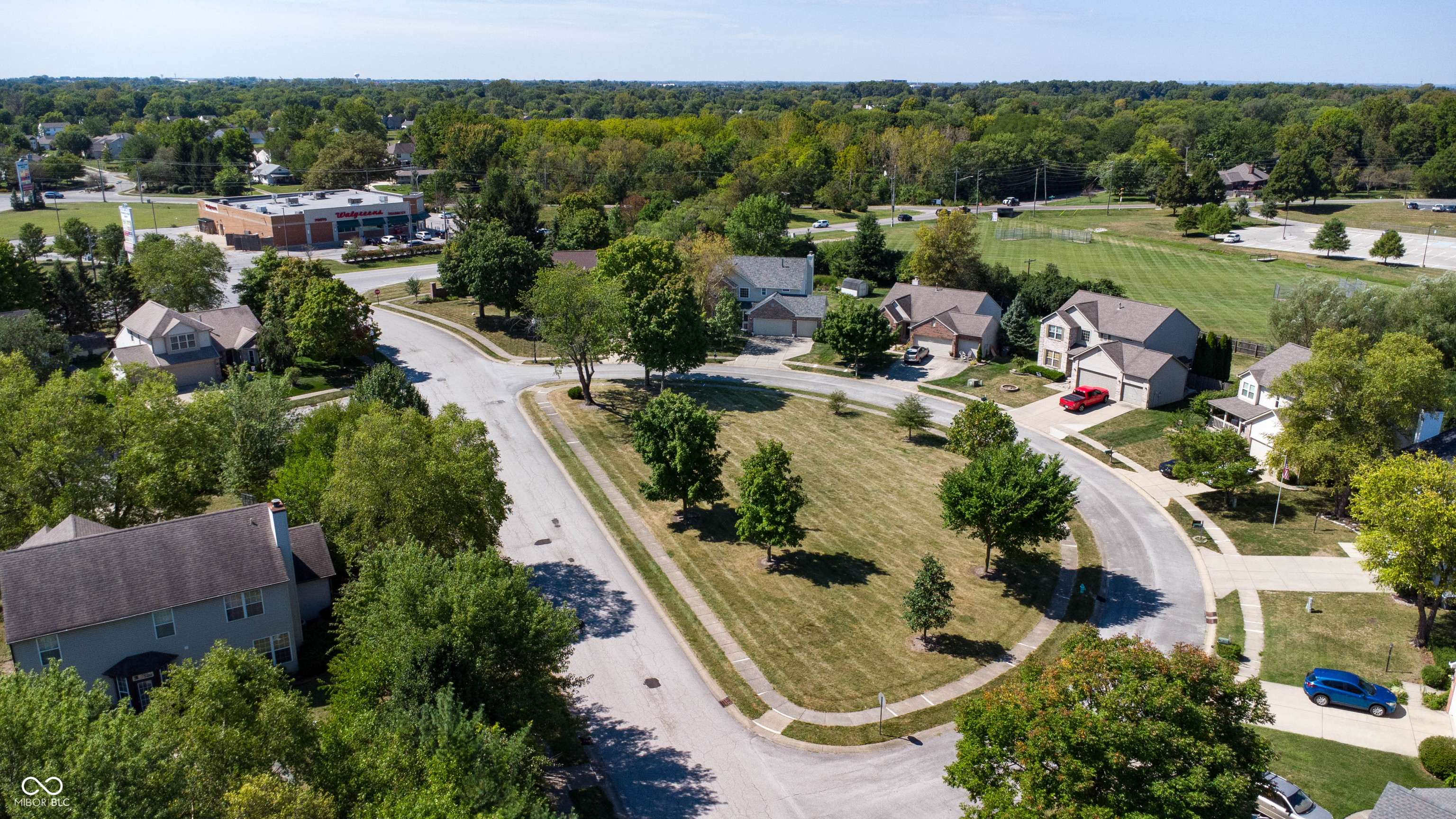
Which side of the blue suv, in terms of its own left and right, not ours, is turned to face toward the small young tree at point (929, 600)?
back

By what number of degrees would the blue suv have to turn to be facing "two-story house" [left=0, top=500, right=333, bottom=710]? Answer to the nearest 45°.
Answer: approximately 135° to its right

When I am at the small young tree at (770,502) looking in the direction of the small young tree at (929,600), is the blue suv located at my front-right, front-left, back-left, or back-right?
front-left

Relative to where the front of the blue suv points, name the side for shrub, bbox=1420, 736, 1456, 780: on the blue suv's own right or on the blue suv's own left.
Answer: on the blue suv's own right

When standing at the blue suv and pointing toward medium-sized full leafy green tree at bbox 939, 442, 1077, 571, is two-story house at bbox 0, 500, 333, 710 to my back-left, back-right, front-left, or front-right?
front-left

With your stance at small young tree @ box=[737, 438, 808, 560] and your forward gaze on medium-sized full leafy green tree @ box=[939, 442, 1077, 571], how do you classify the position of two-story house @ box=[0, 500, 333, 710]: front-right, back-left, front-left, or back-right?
back-right

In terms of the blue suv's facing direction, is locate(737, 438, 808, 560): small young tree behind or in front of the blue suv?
behind

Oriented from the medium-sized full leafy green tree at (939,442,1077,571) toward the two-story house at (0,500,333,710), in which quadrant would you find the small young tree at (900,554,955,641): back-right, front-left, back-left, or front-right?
front-left

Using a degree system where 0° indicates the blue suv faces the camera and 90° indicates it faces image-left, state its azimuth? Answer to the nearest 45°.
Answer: approximately 270°
